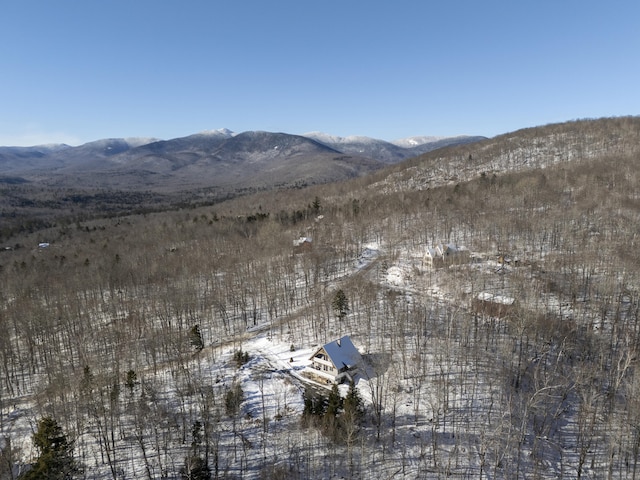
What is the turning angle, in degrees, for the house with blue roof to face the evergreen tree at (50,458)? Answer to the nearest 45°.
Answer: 0° — it already faces it

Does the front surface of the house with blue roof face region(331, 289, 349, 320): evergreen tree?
no

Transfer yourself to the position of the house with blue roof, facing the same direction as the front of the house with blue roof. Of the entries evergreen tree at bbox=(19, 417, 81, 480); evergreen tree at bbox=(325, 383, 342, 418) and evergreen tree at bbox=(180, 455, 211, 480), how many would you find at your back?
0

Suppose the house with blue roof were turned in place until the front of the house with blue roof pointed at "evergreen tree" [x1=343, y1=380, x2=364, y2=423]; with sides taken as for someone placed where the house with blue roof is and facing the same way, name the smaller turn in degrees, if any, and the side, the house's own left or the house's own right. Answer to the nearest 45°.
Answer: approximately 45° to the house's own left

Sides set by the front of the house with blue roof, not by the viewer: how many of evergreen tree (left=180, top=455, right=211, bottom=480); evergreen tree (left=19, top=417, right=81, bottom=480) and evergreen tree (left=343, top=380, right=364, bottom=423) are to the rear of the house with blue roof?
0

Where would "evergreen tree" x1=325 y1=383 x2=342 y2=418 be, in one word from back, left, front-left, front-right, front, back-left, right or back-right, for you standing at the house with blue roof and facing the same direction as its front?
front-left

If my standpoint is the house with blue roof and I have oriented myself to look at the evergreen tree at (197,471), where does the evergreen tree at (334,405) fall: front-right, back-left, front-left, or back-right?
front-left

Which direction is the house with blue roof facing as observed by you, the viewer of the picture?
facing the viewer and to the left of the viewer

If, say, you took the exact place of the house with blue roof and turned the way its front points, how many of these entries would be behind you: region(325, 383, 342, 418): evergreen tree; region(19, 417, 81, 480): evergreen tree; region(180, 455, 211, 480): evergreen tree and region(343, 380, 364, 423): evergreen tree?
0

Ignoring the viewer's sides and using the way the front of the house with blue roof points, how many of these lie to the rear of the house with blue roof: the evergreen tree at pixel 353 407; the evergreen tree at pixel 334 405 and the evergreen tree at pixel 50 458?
0

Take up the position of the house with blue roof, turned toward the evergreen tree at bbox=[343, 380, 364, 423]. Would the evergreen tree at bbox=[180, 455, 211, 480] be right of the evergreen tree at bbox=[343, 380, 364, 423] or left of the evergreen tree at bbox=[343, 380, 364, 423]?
right

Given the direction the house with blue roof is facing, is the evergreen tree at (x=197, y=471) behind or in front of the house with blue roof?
in front
